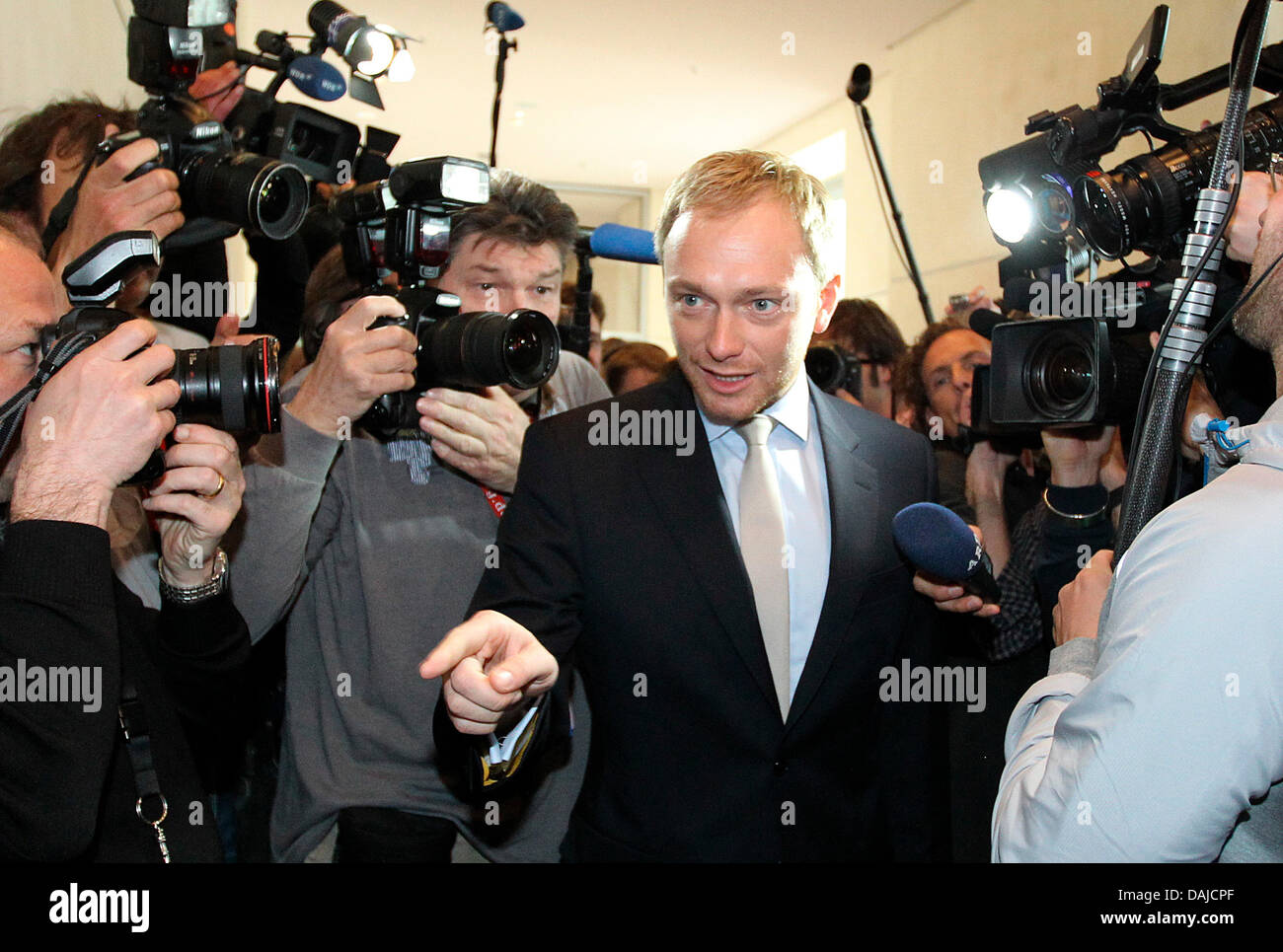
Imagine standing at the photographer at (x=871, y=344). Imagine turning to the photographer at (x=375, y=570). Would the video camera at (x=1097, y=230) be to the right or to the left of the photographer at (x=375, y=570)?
left

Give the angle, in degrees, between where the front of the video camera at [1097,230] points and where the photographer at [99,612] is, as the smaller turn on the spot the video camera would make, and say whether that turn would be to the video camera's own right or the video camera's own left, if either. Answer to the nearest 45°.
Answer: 0° — it already faces them

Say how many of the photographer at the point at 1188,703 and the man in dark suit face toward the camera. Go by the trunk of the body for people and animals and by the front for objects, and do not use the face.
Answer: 1

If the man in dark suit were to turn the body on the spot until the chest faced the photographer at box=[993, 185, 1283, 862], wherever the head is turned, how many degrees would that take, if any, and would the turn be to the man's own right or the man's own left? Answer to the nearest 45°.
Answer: approximately 45° to the man's own left

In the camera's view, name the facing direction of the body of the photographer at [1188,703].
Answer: to the viewer's left

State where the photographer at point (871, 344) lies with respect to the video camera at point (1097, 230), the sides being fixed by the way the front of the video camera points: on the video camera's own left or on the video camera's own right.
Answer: on the video camera's own right

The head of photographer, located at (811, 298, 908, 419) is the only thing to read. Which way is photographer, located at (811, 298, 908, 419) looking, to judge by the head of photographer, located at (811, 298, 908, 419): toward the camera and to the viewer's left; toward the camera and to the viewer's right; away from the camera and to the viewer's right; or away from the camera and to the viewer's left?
toward the camera and to the viewer's left

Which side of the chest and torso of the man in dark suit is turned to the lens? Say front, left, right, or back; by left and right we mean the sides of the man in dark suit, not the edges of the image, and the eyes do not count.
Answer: front

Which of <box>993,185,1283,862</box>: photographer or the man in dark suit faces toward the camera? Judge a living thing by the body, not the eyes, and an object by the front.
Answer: the man in dark suit

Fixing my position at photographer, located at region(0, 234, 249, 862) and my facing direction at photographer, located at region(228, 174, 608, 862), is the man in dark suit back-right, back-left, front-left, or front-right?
front-right

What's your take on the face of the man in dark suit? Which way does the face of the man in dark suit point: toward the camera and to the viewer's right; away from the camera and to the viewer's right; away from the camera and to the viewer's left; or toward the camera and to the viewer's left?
toward the camera and to the viewer's left

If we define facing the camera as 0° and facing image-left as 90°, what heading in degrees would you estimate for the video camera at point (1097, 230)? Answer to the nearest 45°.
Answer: approximately 45°

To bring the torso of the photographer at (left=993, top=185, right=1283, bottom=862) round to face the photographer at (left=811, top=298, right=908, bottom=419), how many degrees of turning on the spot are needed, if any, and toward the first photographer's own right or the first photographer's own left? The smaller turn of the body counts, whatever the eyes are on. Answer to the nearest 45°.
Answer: approximately 90° to the first photographer's own right
